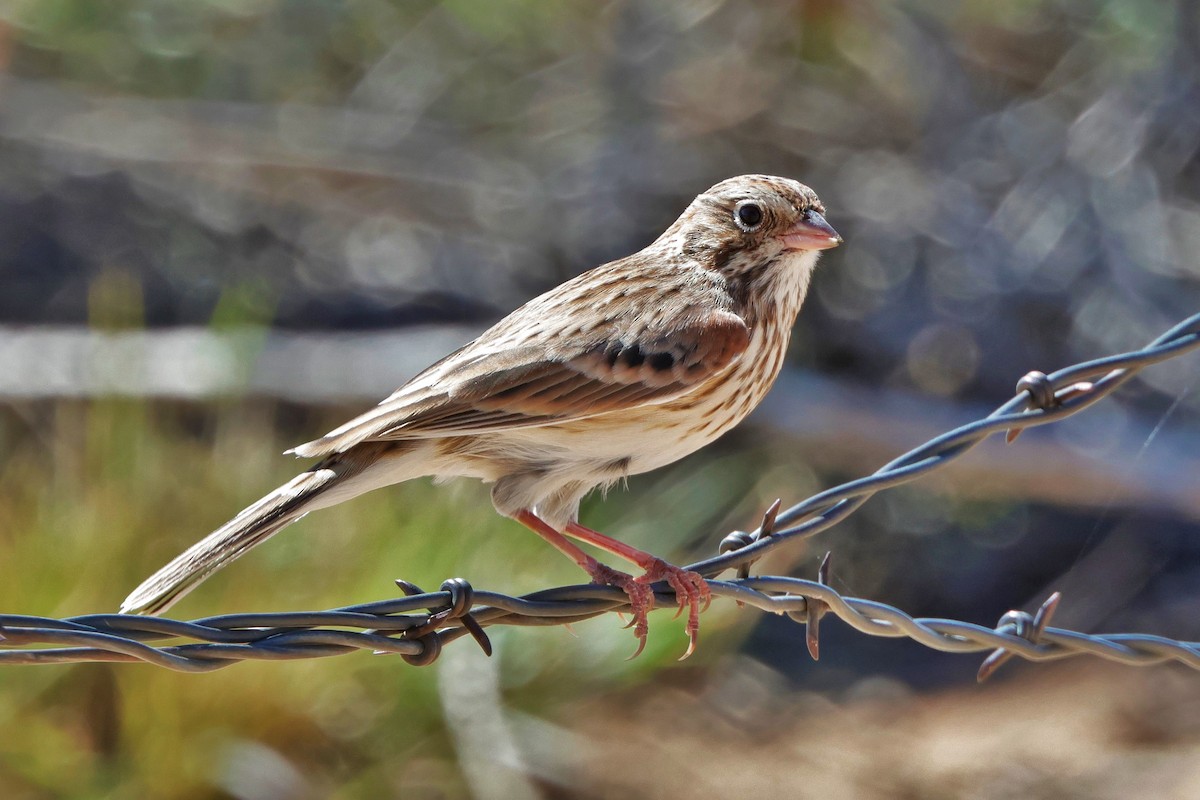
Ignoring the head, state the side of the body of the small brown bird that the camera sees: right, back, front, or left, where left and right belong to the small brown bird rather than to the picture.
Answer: right
